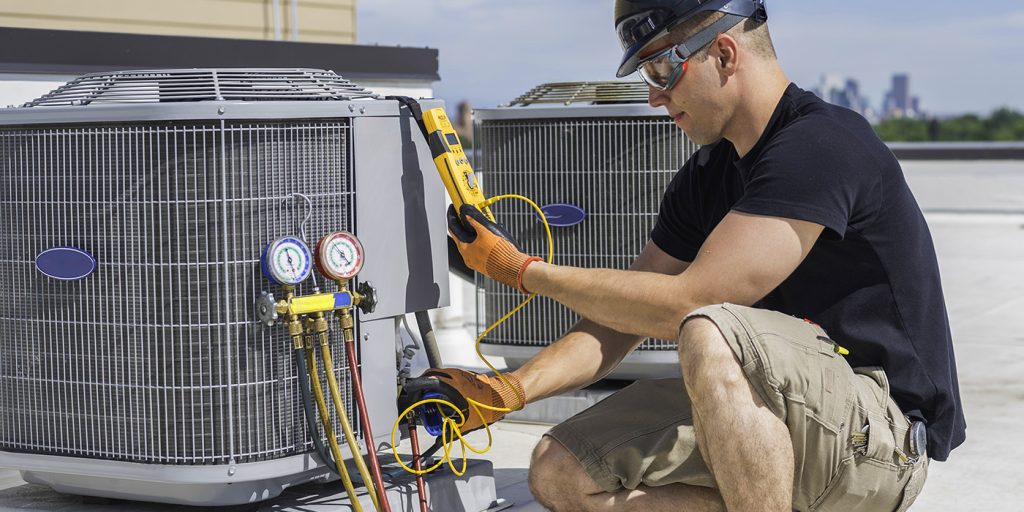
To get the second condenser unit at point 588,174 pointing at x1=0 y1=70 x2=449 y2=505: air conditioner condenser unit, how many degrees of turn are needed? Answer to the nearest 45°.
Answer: approximately 45° to its right

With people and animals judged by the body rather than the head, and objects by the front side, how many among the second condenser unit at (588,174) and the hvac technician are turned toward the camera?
1

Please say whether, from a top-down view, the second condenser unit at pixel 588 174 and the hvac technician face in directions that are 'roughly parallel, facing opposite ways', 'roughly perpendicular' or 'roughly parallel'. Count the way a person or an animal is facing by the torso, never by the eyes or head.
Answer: roughly perpendicular

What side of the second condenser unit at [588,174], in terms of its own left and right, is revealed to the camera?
front

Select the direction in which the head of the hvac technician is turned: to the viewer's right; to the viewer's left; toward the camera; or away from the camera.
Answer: to the viewer's left

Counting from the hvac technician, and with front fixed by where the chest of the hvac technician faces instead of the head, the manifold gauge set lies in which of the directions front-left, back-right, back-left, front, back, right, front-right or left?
front

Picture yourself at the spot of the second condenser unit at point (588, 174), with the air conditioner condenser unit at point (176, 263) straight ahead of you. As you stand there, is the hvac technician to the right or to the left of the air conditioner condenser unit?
left

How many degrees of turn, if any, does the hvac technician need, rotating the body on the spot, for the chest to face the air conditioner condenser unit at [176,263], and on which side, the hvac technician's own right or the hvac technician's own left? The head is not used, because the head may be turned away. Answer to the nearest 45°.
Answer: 0° — they already face it

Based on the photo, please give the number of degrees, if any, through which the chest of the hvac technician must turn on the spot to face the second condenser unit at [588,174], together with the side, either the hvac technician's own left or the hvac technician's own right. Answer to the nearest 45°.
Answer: approximately 90° to the hvac technician's own right

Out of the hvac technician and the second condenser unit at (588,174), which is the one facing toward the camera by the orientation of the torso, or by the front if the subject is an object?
the second condenser unit

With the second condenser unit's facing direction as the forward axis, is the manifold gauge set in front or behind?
in front

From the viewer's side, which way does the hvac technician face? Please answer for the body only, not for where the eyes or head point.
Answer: to the viewer's left

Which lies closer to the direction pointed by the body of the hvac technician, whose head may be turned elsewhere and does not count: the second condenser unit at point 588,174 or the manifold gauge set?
the manifold gauge set

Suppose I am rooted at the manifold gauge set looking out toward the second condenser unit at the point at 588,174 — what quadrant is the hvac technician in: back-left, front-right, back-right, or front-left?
front-right

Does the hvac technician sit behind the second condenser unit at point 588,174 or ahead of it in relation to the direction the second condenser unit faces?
ahead
